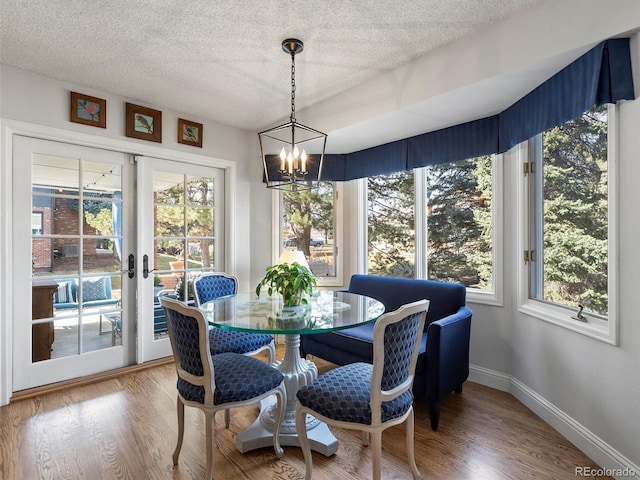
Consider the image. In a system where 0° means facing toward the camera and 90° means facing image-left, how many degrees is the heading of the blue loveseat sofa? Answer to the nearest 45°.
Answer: approximately 45°

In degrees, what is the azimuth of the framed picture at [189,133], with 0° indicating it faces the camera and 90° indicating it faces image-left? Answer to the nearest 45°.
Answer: approximately 315°

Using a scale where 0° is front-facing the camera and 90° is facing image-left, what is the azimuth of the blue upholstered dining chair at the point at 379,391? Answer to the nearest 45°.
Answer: approximately 135°

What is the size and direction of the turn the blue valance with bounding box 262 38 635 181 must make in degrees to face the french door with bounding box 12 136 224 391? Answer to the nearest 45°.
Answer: approximately 45° to its right

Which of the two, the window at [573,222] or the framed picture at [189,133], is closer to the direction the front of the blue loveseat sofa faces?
the framed picture

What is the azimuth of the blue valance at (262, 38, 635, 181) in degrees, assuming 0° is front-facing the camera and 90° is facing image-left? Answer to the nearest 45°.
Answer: approximately 45°
